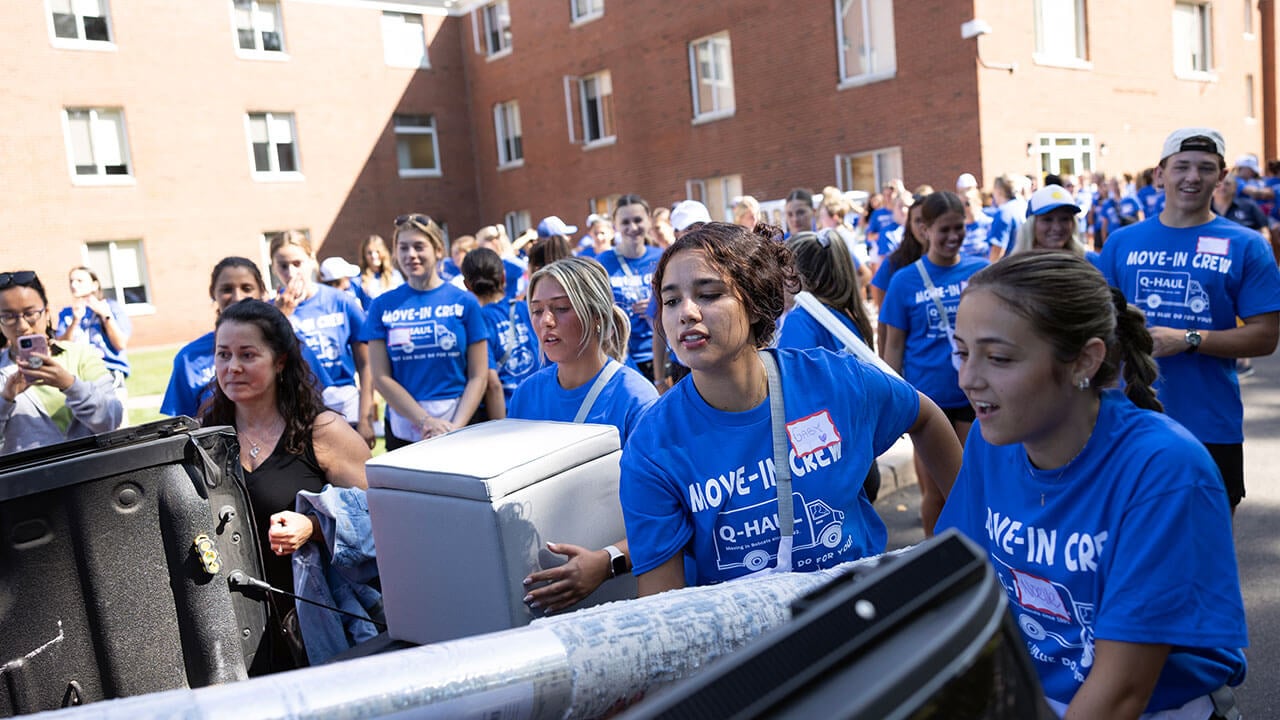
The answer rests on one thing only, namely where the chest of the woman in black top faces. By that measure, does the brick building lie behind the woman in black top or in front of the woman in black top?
behind

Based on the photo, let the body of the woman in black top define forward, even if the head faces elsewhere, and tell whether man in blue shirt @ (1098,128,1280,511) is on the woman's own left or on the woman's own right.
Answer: on the woman's own left

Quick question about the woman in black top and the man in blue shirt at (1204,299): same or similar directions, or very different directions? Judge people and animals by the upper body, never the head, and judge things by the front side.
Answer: same or similar directions

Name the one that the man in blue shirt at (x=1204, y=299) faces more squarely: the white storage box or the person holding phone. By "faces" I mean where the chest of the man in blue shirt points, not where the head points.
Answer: the white storage box

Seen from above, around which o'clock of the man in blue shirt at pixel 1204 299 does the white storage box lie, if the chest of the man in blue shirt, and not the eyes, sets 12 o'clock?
The white storage box is roughly at 1 o'clock from the man in blue shirt.

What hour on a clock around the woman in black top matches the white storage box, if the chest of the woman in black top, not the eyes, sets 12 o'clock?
The white storage box is roughly at 10 o'clock from the woman in black top.

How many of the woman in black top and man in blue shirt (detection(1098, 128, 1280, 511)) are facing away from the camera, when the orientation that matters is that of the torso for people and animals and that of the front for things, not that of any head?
0

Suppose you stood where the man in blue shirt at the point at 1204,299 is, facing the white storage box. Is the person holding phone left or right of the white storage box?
right

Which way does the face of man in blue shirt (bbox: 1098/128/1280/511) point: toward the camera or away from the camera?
toward the camera

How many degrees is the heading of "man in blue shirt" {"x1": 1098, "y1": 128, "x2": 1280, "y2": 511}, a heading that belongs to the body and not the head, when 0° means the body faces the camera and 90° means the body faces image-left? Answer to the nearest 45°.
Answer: approximately 0°

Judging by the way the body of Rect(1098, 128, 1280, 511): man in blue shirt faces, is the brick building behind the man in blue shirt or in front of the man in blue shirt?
behind

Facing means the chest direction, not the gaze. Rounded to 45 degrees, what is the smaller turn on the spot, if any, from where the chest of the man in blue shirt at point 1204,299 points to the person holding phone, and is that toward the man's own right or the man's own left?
approximately 45° to the man's own right

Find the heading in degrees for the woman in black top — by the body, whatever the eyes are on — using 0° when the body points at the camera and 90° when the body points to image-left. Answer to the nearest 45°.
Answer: approximately 45°
